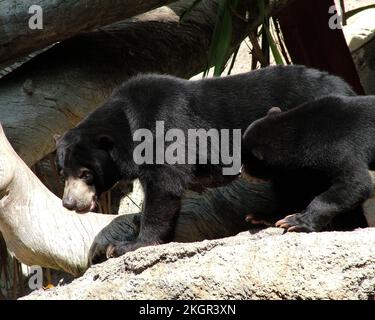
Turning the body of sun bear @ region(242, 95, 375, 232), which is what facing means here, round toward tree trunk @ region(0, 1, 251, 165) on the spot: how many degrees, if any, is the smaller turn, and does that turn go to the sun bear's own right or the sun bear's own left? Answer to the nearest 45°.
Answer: approximately 45° to the sun bear's own right

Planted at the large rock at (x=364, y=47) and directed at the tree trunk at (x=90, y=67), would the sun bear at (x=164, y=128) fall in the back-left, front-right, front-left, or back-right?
front-left

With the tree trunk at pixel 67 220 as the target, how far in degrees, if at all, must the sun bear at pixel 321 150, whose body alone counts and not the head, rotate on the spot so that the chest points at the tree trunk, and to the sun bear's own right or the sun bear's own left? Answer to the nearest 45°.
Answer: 0° — it already faces it

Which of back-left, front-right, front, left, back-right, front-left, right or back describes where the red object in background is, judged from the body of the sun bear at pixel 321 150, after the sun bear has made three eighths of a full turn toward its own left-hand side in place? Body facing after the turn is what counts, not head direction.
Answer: back-left

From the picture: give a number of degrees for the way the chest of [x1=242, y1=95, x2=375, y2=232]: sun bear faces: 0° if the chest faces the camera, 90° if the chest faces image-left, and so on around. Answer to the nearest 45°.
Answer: approximately 90°

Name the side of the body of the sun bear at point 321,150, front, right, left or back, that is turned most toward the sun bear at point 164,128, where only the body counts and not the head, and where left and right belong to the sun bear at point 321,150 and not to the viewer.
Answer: front

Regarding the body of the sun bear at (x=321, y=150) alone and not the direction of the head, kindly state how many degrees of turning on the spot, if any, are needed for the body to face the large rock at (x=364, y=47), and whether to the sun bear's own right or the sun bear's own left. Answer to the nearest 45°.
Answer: approximately 90° to the sun bear's own right

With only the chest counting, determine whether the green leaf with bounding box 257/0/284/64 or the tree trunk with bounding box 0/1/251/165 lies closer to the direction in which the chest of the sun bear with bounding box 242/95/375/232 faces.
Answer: the tree trunk
